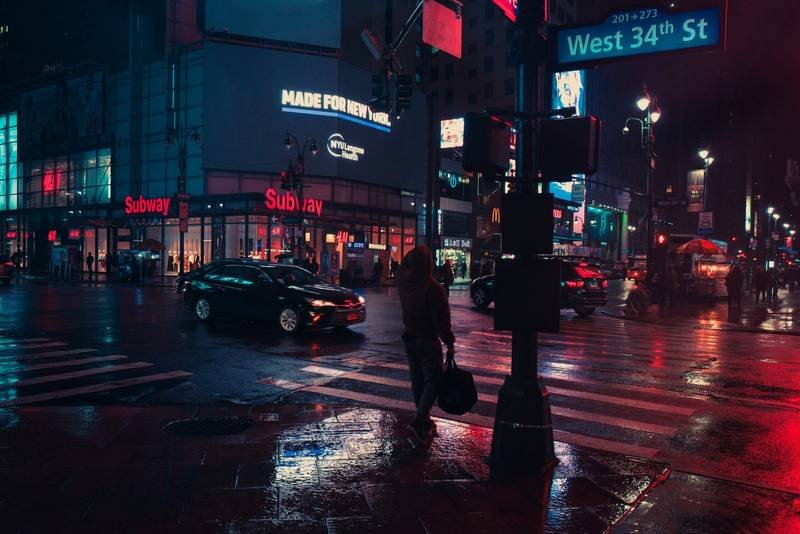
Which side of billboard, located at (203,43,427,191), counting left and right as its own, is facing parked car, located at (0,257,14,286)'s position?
right

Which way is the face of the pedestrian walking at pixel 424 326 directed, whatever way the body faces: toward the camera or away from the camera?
away from the camera

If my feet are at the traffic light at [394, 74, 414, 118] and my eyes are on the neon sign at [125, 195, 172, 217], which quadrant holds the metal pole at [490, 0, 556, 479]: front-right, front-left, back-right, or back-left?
back-left

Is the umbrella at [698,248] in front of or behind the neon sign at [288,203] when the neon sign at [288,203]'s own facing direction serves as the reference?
in front

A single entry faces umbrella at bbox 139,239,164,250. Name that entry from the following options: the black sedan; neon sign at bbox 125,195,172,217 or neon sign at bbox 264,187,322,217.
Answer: neon sign at bbox 125,195,172,217

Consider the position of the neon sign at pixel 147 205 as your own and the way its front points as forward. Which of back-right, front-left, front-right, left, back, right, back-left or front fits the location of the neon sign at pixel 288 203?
front-left

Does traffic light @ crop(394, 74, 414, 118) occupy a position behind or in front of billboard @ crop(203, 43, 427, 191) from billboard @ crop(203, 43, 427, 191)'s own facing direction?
in front

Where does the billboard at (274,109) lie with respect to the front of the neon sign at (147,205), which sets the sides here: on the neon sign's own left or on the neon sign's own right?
on the neon sign's own left

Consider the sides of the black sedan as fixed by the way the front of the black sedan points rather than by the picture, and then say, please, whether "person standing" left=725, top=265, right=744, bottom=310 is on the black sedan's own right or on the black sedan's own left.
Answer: on the black sedan's own left

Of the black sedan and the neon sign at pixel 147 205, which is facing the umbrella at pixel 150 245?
the neon sign
